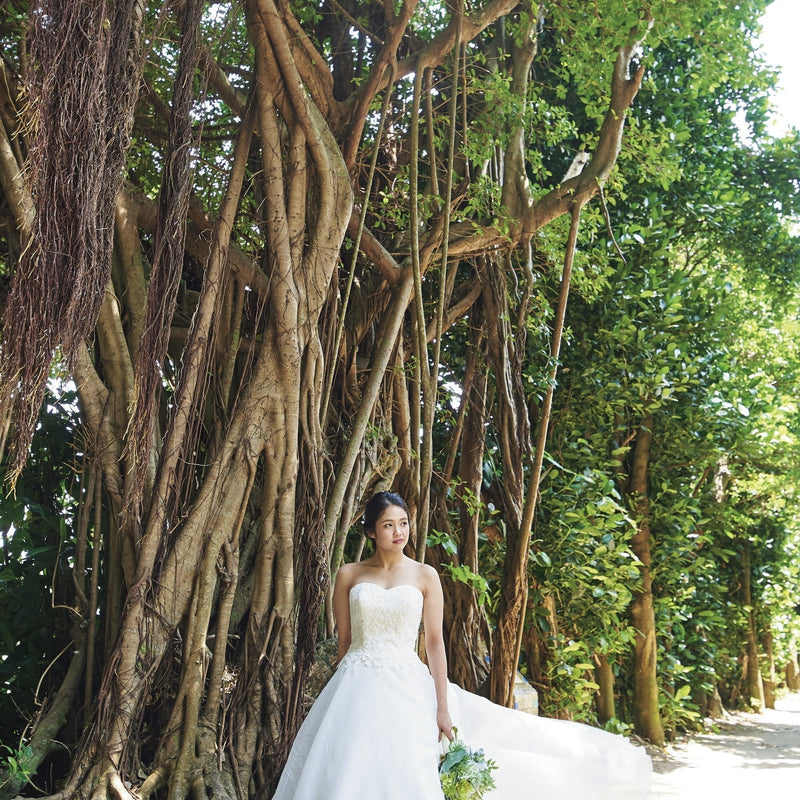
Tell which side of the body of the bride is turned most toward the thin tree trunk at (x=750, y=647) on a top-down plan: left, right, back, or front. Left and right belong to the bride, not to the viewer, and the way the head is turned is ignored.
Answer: back

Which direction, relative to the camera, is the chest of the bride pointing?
toward the camera

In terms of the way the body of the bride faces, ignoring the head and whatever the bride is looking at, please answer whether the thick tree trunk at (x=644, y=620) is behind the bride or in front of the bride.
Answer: behind

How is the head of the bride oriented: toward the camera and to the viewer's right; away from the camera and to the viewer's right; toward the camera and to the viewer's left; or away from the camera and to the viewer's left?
toward the camera and to the viewer's right
